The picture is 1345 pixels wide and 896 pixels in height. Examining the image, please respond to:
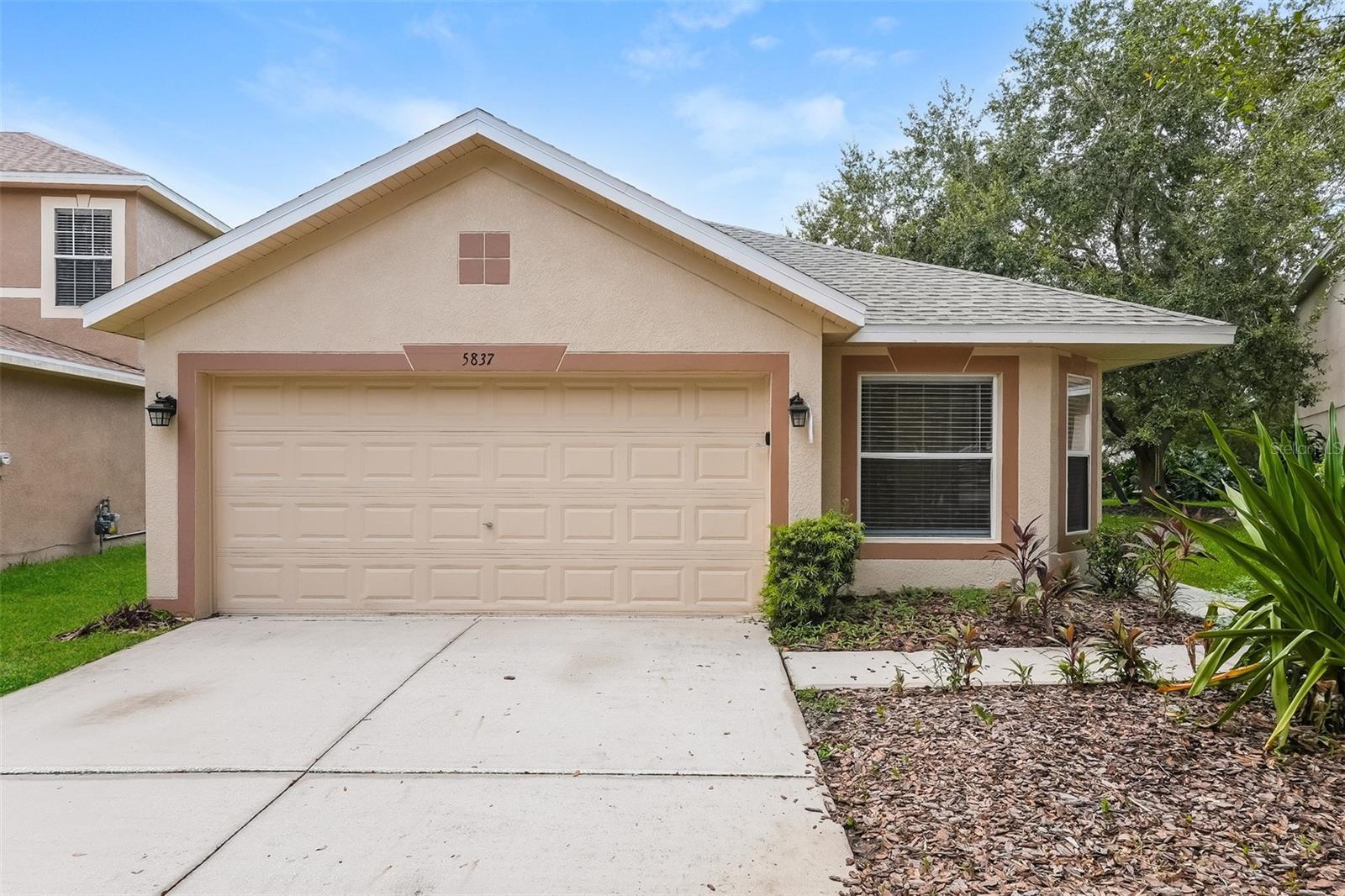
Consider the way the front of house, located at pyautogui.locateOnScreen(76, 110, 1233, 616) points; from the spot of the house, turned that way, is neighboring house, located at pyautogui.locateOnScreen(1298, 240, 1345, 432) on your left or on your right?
on your left

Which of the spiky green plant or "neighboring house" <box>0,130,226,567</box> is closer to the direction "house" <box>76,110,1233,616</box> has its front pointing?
the spiky green plant

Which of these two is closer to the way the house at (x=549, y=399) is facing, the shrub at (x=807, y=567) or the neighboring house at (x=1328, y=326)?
the shrub

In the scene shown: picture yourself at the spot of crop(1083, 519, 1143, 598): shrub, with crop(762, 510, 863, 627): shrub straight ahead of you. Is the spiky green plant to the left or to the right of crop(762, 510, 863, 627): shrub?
left

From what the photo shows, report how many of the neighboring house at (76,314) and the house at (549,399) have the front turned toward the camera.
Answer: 2

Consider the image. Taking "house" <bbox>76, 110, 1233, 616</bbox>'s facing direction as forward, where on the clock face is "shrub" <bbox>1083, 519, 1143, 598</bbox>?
The shrub is roughly at 9 o'clock from the house.

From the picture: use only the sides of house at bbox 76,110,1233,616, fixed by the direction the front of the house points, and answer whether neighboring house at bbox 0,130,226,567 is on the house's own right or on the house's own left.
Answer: on the house's own right

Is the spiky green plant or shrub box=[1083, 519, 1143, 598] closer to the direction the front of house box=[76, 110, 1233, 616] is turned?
the spiky green plant

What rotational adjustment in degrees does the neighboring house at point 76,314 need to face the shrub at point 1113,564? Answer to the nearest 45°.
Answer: approximately 45° to its left
